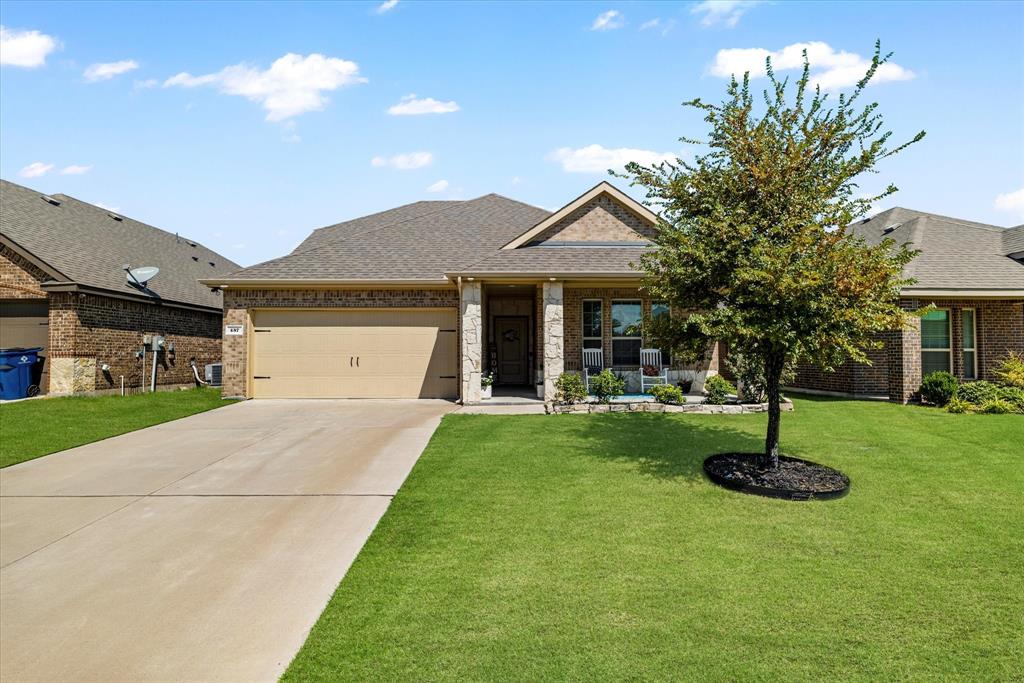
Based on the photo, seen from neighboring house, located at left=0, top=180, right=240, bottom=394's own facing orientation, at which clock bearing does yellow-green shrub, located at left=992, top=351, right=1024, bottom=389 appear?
The yellow-green shrub is roughly at 9 o'clock from the neighboring house.

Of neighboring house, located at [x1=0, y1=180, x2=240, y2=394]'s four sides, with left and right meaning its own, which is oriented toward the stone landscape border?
left

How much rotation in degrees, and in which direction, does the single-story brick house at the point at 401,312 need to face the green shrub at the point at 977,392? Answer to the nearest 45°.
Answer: approximately 90° to its left

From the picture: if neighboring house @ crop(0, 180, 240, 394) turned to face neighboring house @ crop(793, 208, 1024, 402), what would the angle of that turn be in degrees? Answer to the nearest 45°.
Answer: approximately 90° to its left

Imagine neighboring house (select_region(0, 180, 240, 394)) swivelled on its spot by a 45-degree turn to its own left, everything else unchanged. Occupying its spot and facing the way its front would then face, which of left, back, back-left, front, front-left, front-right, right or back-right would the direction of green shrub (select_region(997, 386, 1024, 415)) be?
front-left

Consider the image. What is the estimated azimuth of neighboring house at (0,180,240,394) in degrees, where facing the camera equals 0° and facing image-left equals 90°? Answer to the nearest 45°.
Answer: approximately 45°

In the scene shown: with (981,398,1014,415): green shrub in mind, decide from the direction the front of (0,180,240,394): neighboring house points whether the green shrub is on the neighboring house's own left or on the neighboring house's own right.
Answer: on the neighboring house's own left

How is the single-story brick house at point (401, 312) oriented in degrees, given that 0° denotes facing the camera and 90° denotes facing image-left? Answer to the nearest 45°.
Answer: approximately 0°
